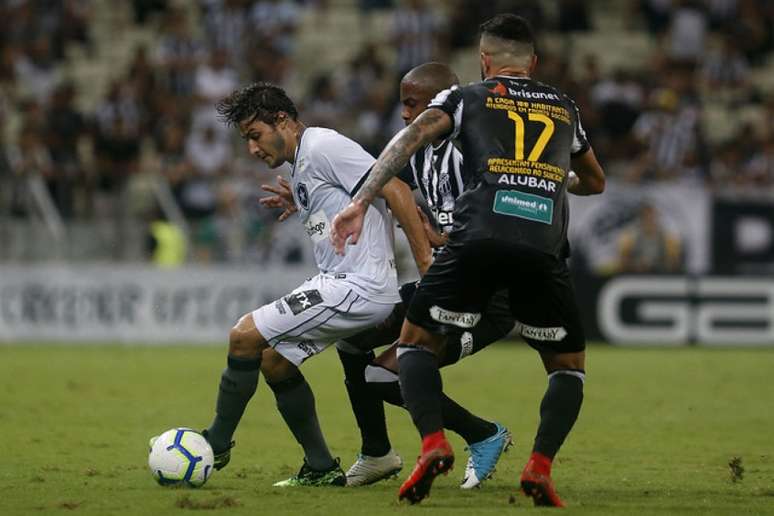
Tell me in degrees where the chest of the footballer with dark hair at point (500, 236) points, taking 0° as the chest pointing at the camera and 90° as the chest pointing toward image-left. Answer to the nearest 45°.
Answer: approximately 180°

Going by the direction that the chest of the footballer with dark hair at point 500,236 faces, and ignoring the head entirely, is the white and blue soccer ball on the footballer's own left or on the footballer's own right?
on the footballer's own left
